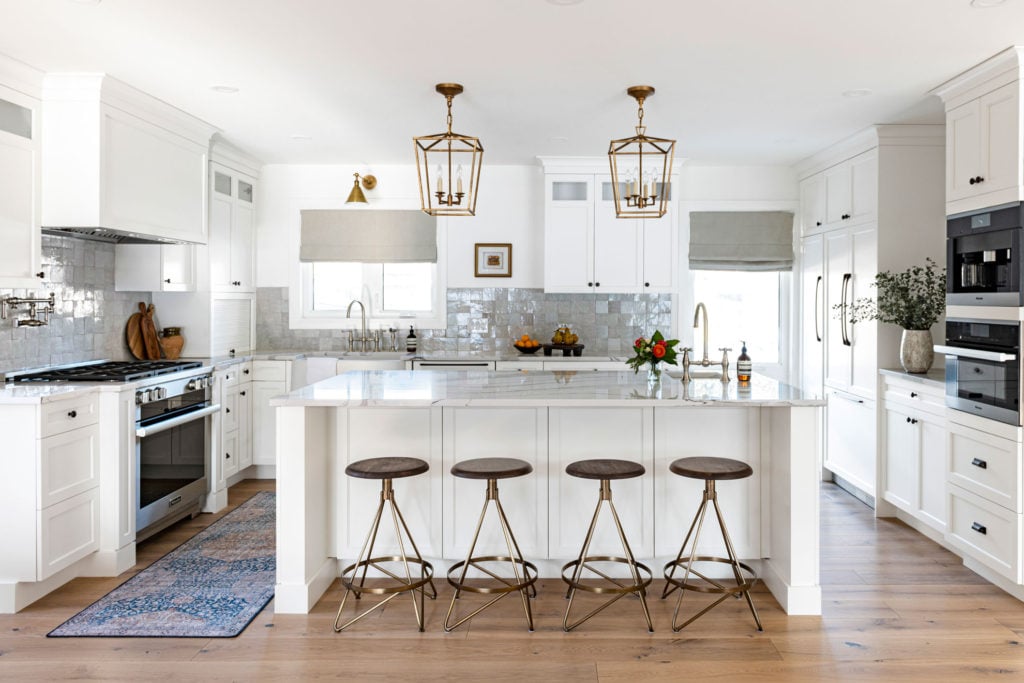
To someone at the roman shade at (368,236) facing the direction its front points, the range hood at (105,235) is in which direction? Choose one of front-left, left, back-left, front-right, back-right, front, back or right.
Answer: front-right

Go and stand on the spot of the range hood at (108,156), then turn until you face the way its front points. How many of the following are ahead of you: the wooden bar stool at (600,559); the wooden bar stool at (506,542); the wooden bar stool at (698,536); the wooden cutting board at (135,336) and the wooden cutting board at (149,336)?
3

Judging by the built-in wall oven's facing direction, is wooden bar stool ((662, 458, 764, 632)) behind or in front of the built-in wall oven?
in front

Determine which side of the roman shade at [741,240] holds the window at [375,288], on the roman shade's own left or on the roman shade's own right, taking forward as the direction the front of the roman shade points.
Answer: on the roman shade's own right

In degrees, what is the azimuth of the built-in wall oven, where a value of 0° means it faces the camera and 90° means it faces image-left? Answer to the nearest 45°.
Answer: approximately 45°

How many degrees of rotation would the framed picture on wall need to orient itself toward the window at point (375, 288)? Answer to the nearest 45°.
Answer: approximately 90° to its right

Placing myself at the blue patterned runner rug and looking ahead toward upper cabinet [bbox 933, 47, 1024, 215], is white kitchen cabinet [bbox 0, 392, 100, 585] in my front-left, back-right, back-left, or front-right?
back-right

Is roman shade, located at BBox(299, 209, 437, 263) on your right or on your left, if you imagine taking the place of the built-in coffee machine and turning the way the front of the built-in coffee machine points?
on your right

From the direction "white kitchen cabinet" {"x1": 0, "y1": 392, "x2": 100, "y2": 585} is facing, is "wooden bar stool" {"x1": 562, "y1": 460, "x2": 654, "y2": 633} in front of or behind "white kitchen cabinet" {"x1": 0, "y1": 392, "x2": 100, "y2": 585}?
in front

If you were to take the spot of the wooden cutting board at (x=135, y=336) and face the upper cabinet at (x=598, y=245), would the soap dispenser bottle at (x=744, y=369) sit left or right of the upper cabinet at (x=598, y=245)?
right

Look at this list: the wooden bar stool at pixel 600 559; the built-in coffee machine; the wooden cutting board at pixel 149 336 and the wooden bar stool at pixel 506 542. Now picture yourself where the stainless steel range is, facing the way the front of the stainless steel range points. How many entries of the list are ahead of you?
3

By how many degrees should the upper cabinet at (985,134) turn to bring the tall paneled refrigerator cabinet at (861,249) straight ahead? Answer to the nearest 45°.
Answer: approximately 90° to its right

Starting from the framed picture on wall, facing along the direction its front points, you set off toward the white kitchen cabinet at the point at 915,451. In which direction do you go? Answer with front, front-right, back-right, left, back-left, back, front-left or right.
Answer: front-left

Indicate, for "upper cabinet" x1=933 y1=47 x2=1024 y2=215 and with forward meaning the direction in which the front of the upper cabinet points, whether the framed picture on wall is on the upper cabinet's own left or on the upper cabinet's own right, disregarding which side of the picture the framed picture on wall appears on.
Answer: on the upper cabinet's own right

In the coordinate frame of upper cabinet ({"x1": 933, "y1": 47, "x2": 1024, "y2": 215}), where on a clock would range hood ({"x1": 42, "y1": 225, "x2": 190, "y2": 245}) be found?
The range hood is roughly at 1 o'clock from the upper cabinet.

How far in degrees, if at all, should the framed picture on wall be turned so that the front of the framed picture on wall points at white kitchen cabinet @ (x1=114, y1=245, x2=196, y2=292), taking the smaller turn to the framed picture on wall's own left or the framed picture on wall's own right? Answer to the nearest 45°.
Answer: approximately 45° to the framed picture on wall's own right
